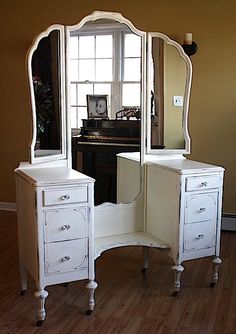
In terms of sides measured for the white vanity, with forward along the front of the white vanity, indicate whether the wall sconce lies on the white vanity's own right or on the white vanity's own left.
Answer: on the white vanity's own left

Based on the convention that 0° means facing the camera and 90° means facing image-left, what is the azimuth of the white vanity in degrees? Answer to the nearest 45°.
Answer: approximately 315°

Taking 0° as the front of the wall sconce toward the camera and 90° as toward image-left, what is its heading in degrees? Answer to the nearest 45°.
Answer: approximately 0°
